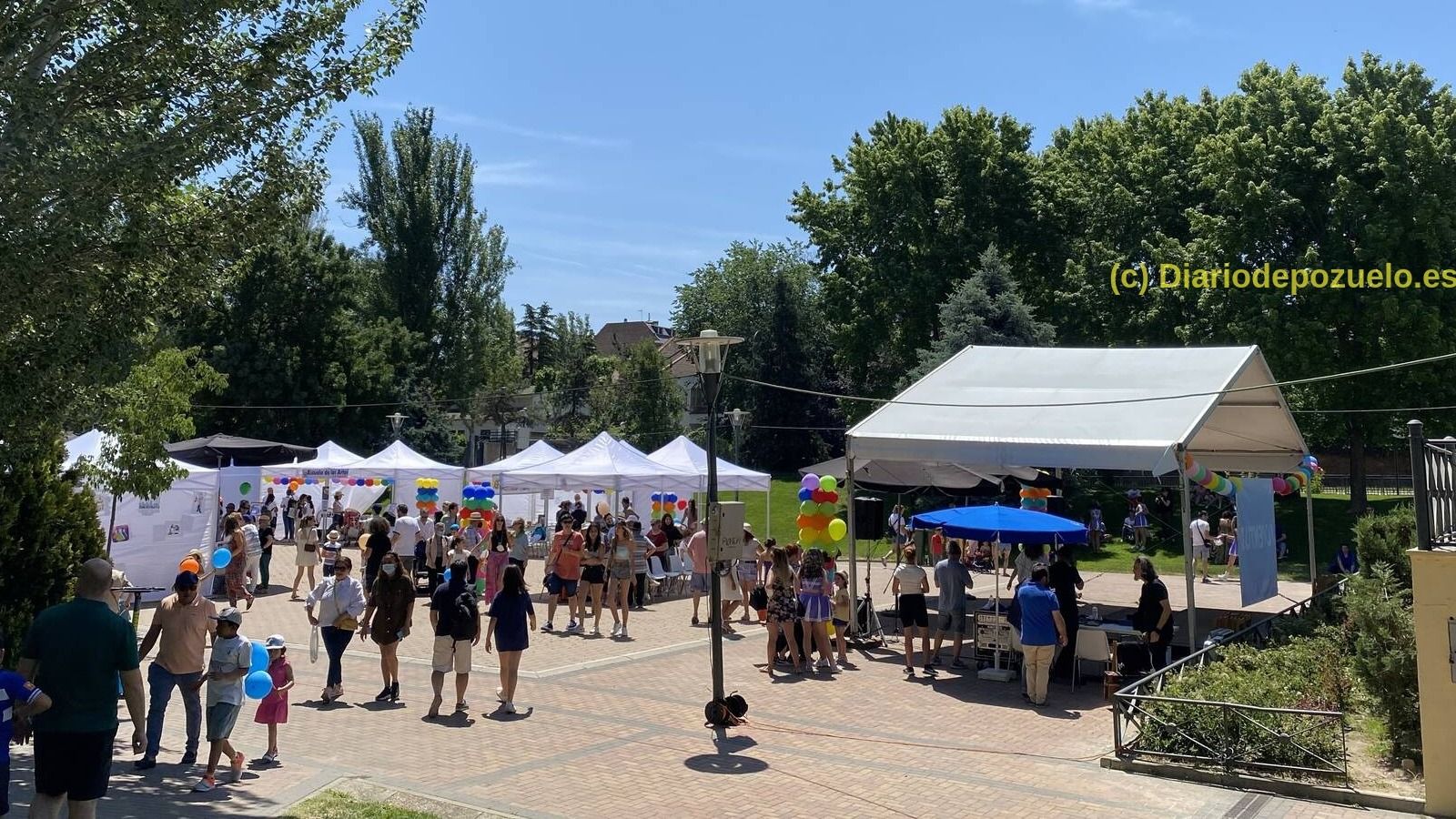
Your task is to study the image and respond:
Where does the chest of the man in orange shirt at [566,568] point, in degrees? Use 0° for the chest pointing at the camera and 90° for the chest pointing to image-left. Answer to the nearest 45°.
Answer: approximately 0°

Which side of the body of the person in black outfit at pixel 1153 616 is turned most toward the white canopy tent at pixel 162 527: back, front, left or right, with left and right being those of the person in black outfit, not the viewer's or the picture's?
front

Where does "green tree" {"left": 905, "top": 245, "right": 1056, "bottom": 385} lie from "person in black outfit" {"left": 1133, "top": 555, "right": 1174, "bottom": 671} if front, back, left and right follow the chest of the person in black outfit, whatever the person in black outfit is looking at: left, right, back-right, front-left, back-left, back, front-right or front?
right

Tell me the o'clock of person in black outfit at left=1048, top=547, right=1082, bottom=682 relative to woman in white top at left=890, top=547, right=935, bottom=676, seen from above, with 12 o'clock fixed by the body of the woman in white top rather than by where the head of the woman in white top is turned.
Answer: The person in black outfit is roughly at 4 o'clock from the woman in white top.

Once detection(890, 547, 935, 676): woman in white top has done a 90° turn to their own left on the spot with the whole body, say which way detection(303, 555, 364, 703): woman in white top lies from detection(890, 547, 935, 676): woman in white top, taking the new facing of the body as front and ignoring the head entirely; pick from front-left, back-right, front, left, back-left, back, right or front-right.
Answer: front-left

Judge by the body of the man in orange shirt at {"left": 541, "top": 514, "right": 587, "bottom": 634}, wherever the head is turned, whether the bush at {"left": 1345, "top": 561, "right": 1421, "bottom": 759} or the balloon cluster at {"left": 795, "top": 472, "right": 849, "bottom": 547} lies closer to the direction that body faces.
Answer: the bush

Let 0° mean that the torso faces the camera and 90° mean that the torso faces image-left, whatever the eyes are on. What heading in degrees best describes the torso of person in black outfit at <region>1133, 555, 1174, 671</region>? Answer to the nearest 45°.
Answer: approximately 90°

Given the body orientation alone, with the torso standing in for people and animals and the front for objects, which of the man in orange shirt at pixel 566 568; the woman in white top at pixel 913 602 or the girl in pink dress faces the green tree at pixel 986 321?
the woman in white top

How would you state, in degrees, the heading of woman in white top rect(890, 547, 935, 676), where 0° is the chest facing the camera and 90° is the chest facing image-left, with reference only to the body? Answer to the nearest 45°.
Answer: approximately 180°

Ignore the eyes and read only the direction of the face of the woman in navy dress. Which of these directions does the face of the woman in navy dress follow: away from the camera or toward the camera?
away from the camera

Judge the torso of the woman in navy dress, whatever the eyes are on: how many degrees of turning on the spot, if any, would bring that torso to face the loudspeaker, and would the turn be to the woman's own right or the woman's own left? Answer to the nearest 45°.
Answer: approximately 45° to the woman's own right

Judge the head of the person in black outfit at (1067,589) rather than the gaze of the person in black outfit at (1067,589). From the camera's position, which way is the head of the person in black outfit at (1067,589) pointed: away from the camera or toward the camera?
away from the camera

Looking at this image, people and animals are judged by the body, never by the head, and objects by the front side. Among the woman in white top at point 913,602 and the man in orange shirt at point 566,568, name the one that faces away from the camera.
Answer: the woman in white top

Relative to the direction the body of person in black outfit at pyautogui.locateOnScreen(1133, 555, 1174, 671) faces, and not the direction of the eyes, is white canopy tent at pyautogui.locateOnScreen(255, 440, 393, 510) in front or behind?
in front

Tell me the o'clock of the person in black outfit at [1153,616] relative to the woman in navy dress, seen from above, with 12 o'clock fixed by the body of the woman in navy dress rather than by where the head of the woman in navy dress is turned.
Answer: The person in black outfit is roughly at 3 o'clock from the woman in navy dress.

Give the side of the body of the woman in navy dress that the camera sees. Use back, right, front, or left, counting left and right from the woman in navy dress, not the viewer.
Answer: back

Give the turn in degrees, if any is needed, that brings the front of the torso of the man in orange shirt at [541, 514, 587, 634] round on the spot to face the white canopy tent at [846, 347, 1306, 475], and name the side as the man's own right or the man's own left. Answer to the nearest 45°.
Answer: approximately 90° to the man's own left
